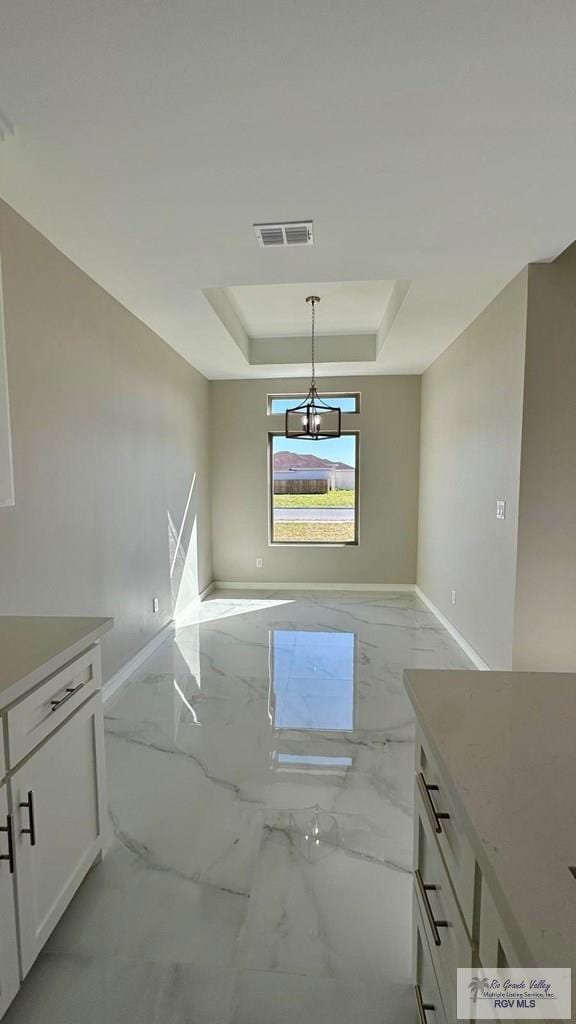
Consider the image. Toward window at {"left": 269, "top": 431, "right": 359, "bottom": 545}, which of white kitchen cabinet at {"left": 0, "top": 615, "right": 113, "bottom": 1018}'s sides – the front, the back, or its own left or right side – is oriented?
left

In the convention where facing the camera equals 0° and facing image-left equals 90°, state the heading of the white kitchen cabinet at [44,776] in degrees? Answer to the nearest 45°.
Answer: approximately 315°

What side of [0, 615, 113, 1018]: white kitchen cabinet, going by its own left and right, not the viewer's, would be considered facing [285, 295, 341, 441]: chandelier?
left

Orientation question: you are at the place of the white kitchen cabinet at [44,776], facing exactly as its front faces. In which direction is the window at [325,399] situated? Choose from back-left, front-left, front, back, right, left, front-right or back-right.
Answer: left
